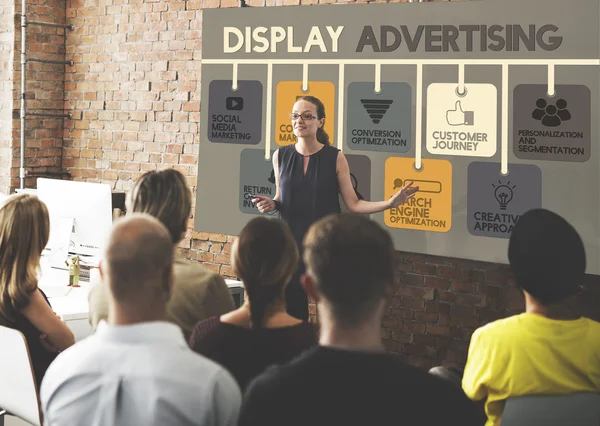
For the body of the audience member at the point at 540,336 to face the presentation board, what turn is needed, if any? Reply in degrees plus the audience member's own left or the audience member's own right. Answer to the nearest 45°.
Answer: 0° — they already face it

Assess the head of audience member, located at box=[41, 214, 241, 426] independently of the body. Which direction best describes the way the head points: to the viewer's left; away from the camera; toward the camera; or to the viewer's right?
away from the camera

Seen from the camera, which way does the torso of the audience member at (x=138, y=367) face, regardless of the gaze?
away from the camera

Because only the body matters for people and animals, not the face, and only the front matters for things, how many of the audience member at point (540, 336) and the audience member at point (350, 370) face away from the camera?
2

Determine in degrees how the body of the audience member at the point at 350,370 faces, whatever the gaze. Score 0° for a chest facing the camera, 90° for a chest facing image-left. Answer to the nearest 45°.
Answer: approximately 180°

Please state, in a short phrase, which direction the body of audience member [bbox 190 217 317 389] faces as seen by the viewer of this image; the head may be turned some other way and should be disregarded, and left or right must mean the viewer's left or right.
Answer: facing away from the viewer

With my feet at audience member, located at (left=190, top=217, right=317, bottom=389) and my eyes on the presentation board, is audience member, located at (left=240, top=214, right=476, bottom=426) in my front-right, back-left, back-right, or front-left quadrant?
back-right

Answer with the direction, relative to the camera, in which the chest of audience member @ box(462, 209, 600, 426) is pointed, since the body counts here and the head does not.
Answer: away from the camera

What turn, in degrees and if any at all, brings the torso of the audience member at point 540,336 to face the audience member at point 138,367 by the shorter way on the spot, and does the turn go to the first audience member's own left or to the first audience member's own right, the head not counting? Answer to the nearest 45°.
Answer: approximately 135° to the first audience member's own left

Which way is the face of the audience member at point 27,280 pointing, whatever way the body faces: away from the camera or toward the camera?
away from the camera

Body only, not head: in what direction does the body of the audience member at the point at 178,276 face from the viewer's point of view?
away from the camera
